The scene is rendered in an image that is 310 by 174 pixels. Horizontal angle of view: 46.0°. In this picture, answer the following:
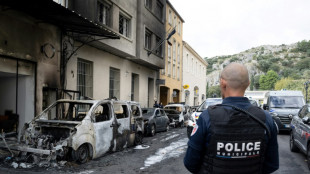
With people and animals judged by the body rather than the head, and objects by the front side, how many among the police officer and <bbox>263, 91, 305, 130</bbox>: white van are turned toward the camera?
1

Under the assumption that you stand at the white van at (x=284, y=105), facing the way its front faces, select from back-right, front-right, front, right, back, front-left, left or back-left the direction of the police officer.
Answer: front

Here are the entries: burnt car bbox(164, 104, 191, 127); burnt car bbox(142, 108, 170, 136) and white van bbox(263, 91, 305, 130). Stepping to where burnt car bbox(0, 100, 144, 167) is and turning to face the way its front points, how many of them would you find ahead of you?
0

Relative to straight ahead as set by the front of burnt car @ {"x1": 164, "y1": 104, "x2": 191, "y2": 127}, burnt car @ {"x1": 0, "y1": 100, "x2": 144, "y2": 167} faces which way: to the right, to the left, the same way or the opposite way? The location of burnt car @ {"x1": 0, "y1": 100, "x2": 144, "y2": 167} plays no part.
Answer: the same way

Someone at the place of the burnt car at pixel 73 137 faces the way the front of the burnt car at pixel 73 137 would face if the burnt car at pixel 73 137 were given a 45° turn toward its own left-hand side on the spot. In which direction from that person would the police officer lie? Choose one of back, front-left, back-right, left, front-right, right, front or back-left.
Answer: front

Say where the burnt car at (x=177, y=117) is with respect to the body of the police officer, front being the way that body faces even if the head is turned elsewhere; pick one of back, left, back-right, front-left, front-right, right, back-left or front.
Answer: front

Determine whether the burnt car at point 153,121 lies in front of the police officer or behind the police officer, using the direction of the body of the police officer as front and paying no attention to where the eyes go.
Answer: in front

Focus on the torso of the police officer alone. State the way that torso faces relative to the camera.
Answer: away from the camera

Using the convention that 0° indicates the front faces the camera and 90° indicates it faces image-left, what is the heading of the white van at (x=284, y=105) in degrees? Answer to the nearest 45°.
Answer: approximately 0°

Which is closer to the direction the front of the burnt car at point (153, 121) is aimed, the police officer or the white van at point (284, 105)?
the police officer

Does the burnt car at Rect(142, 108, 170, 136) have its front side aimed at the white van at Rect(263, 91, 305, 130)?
no

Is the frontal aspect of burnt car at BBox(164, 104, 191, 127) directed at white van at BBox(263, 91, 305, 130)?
no

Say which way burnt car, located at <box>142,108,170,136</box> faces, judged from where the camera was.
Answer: facing the viewer and to the left of the viewer

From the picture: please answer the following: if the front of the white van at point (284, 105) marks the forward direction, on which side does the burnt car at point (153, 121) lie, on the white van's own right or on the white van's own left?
on the white van's own right

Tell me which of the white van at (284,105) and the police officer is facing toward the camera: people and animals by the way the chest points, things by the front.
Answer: the white van

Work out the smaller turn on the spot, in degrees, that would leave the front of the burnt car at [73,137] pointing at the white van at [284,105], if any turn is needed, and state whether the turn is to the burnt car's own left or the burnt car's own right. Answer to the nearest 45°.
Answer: approximately 180°

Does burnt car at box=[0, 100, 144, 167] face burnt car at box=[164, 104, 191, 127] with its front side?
no

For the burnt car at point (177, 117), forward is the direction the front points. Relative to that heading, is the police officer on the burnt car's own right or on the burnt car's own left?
on the burnt car's own left
